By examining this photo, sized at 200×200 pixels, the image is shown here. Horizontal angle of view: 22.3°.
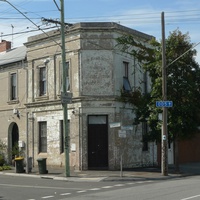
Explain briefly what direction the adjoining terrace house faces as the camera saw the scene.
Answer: facing the viewer and to the left of the viewer

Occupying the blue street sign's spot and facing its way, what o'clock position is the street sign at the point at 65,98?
The street sign is roughly at 3 o'clock from the blue street sign.

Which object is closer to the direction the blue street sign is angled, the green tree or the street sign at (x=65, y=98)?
the street sign

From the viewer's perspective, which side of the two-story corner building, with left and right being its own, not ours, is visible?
front

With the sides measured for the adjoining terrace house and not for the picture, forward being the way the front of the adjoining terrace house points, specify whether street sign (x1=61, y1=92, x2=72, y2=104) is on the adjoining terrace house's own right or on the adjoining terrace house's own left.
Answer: on the adjoining terrace house's own left

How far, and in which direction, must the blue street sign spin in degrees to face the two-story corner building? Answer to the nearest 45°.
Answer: approximately 135° to its right

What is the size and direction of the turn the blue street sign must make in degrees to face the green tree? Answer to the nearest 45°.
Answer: approximately 180°

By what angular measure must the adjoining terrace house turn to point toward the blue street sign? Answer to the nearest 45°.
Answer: approximately 90° to its left

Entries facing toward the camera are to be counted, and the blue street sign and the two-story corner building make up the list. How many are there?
2
